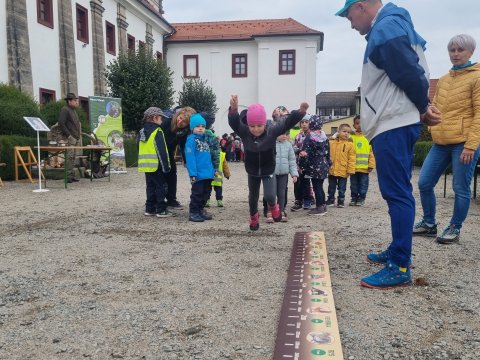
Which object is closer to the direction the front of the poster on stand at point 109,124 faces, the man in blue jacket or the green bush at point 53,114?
the man in blue jacket

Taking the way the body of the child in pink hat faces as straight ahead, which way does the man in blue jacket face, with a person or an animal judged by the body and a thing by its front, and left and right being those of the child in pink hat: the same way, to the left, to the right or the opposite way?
to the right

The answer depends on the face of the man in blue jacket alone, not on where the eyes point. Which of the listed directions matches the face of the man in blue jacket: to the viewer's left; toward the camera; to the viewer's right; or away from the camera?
to the viewer's left

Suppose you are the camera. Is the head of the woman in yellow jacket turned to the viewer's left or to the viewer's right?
to the viewer's left

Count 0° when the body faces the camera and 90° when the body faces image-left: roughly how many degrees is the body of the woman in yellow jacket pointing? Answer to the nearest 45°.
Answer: approximately 45°

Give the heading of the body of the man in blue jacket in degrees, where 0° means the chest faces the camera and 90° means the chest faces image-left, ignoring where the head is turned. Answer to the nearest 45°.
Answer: approximately 90°

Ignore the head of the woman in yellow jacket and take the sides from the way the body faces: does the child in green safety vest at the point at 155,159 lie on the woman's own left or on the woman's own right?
on the woman's own right

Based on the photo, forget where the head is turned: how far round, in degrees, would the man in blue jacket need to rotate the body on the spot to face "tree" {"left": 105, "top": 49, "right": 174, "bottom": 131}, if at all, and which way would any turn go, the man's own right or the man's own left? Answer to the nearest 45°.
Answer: approximately 45° to the man's own right

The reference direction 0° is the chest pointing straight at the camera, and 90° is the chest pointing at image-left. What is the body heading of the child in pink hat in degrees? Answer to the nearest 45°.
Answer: approximately 0°

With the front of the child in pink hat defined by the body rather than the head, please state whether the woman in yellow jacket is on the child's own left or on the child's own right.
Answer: on the child's own left

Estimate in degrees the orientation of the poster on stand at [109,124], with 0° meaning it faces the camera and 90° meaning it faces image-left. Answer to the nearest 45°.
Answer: approximately 0°
